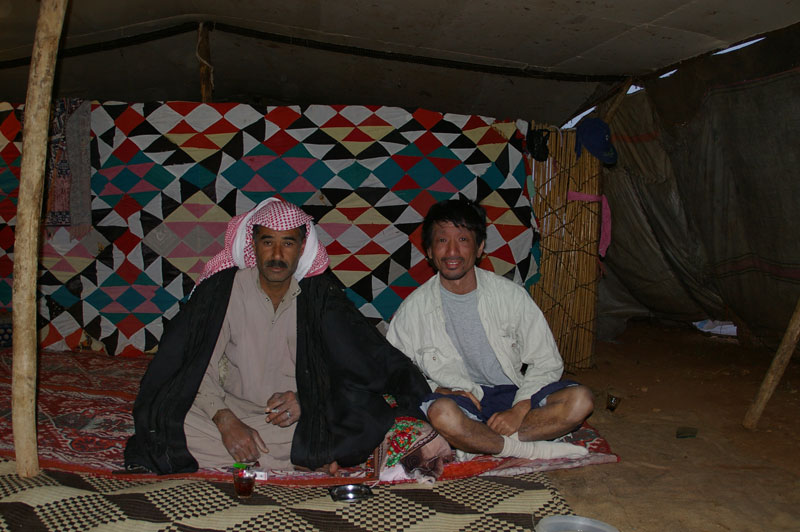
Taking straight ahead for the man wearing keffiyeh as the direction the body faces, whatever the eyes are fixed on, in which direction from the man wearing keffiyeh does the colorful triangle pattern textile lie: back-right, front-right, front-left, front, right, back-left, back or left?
back

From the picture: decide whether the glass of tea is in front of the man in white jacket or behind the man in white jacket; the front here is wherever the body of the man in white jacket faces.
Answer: in front

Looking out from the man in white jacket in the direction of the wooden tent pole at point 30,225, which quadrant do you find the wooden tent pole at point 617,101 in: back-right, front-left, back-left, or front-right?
back-right

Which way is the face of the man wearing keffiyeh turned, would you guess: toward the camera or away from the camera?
toward the camera

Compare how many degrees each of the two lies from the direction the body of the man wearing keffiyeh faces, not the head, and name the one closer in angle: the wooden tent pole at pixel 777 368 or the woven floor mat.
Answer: the woven floor mat

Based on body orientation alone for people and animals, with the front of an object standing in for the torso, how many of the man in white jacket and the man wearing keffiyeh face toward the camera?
2

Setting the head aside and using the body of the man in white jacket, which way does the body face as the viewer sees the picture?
toward the camera

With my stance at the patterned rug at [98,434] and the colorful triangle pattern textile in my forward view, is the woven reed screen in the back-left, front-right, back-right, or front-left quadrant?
front-right

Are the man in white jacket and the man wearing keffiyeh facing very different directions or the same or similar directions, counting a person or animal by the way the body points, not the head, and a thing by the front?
same or similar directions

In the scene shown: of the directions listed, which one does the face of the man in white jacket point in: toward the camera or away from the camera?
toward the camera

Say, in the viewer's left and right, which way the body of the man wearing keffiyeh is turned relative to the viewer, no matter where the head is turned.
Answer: facing the viewer
